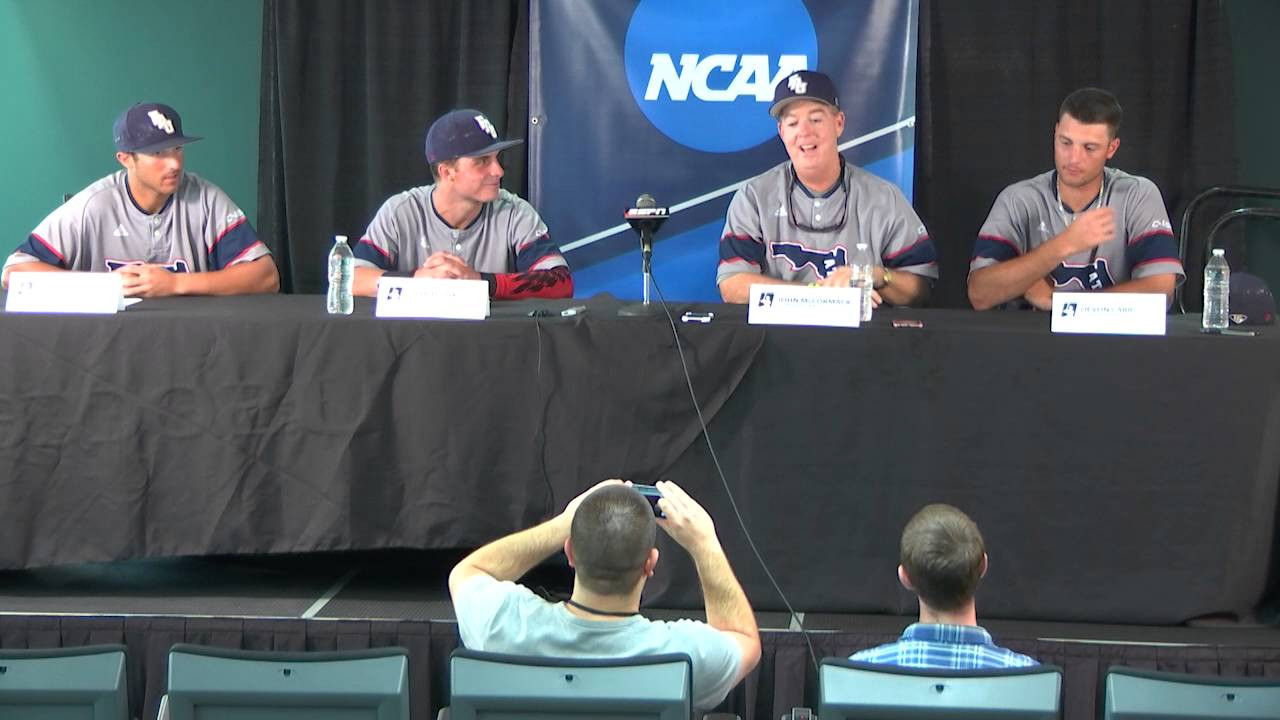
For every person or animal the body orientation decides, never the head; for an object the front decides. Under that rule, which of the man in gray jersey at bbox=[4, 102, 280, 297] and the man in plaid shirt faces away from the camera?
the man in plaid shirt

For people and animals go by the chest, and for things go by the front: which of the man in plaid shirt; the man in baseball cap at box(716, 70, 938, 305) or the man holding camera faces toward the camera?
the man in baseball cap

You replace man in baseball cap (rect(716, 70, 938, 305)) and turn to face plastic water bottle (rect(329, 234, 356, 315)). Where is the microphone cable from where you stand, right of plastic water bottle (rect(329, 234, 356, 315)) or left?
left

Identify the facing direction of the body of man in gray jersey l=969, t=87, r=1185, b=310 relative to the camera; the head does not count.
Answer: toward the camera

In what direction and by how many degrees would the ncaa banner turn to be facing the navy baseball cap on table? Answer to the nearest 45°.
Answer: approximately 45° to its left

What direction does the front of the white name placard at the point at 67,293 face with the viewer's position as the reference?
facing the viewer

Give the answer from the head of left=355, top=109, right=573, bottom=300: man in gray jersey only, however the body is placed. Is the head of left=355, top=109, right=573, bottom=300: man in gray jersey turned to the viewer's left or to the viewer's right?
to the viewer's right

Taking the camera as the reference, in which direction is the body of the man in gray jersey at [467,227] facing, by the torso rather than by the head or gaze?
toward the camera

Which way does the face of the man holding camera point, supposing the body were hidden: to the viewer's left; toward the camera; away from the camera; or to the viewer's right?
away from the camera

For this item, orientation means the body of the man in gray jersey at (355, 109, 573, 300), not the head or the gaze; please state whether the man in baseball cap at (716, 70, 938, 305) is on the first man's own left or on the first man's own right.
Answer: on the first man's own left

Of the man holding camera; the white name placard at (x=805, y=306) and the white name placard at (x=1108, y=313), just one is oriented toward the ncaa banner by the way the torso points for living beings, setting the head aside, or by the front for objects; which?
the man holding camera
